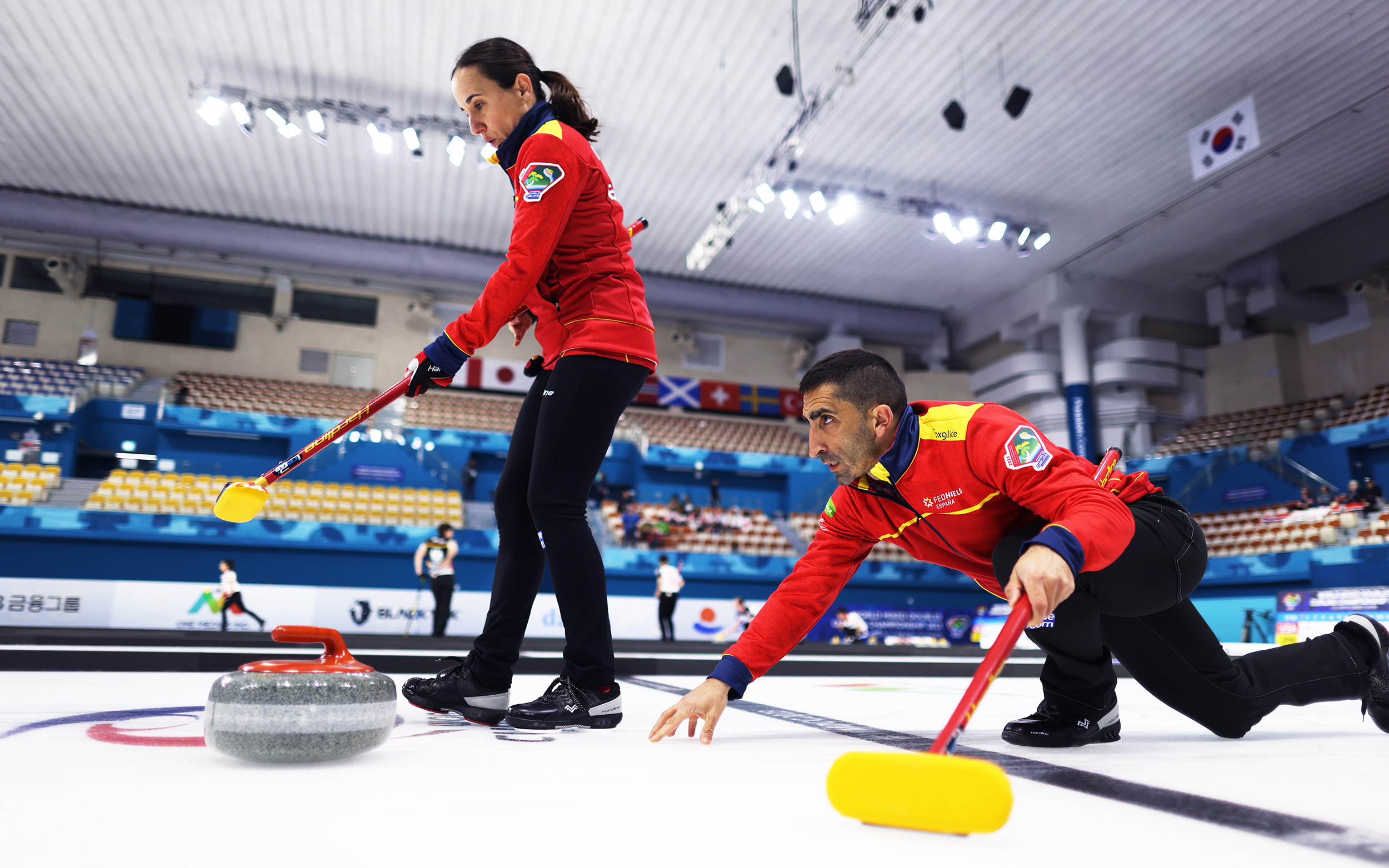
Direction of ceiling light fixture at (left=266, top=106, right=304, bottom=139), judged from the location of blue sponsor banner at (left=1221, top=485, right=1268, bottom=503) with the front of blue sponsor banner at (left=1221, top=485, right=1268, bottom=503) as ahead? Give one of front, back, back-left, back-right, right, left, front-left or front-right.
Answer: front-right

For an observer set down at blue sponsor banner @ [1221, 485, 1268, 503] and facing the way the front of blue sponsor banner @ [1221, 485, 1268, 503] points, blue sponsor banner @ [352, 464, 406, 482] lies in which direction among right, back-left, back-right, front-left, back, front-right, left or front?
front-right

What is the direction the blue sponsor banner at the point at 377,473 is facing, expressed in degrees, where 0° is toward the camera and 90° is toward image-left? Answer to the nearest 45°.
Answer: approximately 0°

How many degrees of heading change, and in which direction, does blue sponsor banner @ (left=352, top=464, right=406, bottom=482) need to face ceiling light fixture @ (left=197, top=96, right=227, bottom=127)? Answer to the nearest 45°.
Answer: approximately 45° to its right

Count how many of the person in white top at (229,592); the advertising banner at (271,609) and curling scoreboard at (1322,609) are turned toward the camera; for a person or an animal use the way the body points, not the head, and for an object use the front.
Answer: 2
